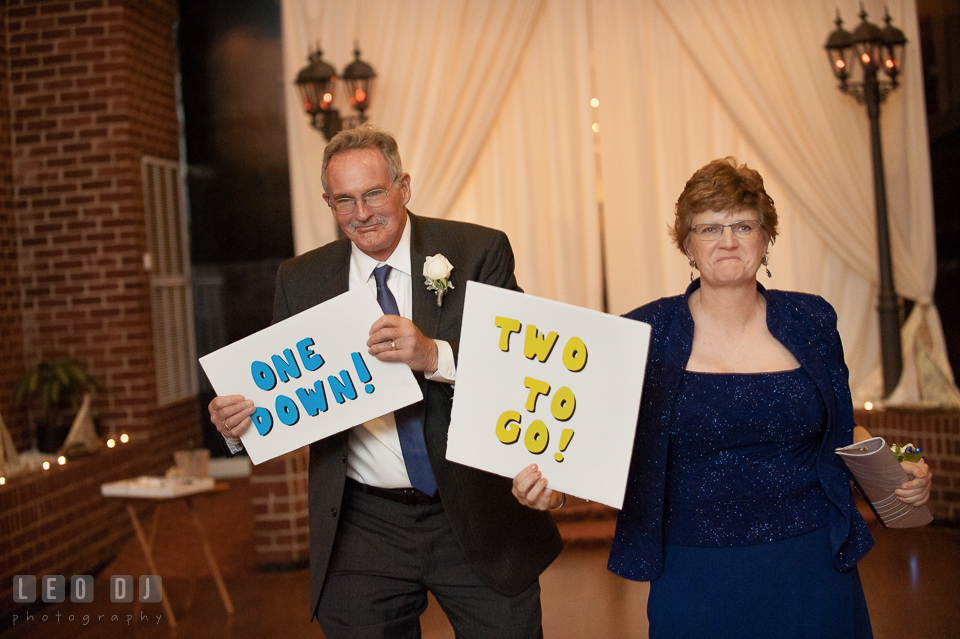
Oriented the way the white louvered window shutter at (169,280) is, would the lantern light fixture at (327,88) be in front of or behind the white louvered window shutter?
in front

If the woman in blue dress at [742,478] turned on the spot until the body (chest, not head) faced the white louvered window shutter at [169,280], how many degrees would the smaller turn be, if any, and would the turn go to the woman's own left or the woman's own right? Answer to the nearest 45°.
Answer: approximately 135° to the woman's own right

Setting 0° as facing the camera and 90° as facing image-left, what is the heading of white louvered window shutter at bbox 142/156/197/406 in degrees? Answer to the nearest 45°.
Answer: approximately 315°

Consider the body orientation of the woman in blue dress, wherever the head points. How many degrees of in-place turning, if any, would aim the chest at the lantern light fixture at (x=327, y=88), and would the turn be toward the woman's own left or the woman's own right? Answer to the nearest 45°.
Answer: approximately 135° to the woman's own right

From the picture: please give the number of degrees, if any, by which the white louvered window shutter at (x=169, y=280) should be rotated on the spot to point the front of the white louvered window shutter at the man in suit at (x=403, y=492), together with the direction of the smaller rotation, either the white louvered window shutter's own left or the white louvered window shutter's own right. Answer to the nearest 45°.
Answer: approximately 45° to the white louvered window shutter's own right

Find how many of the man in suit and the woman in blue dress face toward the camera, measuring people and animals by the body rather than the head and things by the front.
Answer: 2

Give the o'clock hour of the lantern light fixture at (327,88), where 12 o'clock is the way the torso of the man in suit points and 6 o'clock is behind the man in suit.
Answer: The lantern light fixture is roughly at 6 o'clock from the man in suit.

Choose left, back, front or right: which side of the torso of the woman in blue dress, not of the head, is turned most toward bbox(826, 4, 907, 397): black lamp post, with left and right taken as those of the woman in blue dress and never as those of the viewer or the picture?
back

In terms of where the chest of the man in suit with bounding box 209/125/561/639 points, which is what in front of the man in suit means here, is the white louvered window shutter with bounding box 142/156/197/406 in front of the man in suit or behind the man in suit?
behind

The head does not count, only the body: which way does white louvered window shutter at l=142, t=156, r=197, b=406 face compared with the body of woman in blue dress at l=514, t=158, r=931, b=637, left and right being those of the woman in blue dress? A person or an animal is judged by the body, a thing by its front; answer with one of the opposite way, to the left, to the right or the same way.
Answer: to the left
